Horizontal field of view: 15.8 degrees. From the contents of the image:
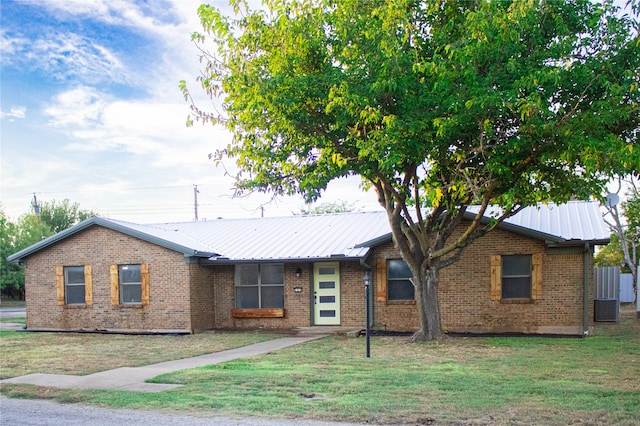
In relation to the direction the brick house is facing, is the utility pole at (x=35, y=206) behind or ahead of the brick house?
behind

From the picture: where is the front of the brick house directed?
toward the camera

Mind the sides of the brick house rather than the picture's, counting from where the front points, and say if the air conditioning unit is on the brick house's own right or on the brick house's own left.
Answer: on the brick house's own left

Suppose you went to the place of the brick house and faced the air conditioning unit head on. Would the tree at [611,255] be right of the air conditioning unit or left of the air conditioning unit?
left
